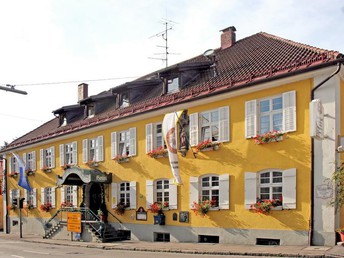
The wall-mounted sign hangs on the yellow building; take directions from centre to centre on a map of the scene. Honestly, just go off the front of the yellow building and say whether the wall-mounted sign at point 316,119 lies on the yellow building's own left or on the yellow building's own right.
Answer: on the yellow building's own left

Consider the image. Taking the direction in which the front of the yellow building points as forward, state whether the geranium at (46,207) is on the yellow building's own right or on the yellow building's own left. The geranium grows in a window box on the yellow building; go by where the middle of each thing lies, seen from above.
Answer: on the yellow building's own right

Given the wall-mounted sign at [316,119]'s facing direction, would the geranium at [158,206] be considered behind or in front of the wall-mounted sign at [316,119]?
behind

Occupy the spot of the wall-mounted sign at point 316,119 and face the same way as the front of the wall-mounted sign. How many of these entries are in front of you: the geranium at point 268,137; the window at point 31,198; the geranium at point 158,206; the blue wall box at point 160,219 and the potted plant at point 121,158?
0

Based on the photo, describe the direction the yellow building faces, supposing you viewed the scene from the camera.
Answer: facing the viewer and to the left of the viewer

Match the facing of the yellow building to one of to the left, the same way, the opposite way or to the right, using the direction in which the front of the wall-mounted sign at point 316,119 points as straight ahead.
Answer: to the right

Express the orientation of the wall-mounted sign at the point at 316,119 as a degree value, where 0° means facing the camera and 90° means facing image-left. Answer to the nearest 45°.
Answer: approximately 315°

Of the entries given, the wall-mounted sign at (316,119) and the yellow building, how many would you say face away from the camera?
0
